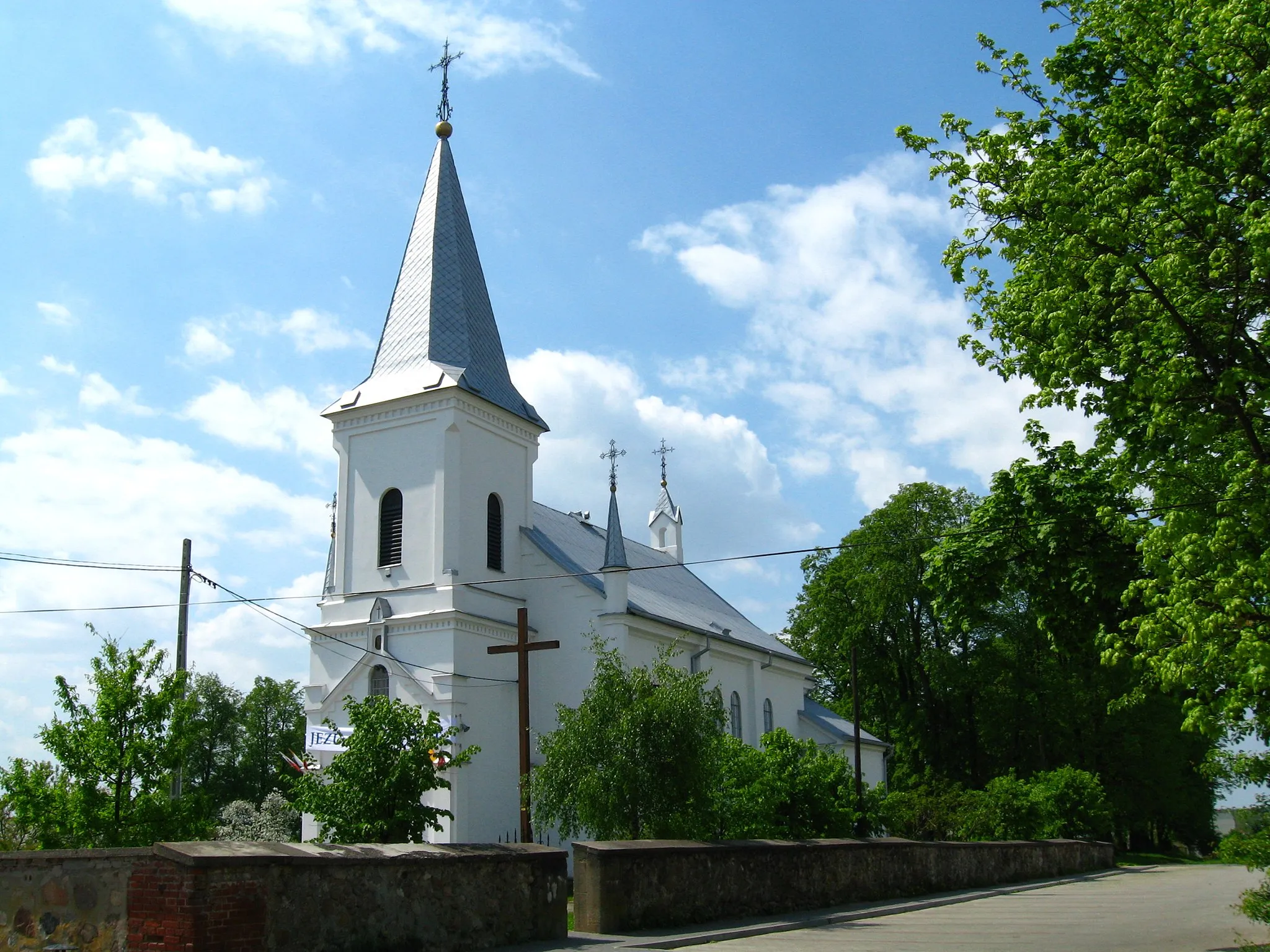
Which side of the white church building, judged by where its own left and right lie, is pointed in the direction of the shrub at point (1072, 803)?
back

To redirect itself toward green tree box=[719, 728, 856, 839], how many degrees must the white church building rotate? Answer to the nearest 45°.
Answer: approximately 90° to its left

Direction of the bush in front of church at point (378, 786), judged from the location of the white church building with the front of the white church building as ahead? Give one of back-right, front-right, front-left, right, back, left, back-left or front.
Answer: front-left

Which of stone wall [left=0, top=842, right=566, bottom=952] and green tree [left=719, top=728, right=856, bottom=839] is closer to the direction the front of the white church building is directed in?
the stone wall

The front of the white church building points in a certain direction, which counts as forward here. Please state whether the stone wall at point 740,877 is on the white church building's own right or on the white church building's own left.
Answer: on the white church building's own left

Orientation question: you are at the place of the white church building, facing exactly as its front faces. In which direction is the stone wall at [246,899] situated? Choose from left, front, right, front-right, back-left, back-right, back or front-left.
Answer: front-left

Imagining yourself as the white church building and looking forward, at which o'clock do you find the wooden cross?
The wooden cross is roughly at 10 o'clock from the white church building.

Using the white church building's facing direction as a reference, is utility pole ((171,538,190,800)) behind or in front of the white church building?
in front

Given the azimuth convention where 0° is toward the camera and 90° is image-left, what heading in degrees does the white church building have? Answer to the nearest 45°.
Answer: approximately 45°

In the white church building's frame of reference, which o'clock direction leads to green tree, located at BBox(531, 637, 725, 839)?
The green tree is roughly at 10 o'clock from the white church building.

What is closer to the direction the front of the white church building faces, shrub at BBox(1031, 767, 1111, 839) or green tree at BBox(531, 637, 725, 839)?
the green tree
